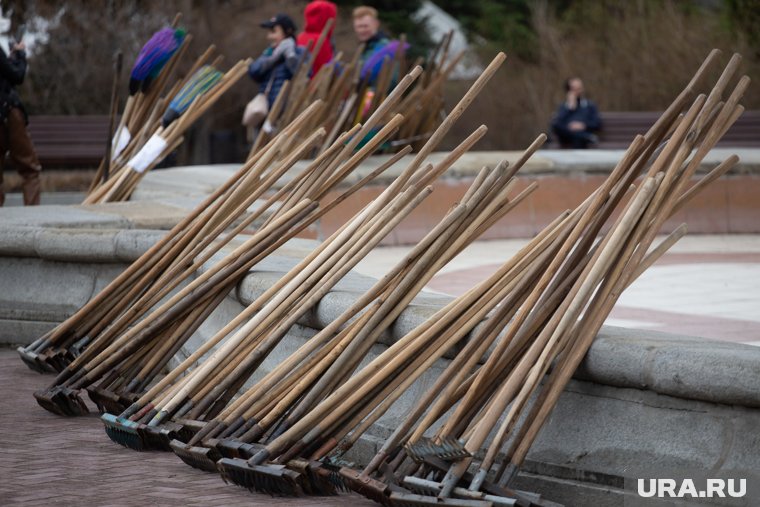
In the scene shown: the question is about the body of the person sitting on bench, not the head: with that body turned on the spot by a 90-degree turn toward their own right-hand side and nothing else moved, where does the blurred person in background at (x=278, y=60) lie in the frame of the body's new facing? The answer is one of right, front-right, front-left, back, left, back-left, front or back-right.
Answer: front-left

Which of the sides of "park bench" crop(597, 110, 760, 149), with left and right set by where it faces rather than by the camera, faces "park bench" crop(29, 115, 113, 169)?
right

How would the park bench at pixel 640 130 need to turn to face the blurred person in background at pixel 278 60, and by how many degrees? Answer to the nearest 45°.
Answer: approximately 45° to its right

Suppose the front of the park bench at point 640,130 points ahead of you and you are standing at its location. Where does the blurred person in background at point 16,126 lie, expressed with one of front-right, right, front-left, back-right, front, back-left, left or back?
front-right

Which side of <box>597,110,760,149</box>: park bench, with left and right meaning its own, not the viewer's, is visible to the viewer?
front

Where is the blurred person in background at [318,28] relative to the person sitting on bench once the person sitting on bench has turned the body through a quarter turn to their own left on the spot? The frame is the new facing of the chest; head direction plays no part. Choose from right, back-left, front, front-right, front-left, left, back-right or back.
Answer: back-right

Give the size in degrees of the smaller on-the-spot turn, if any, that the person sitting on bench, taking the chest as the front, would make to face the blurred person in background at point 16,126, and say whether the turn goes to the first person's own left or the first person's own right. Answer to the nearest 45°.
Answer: approximately 45° to the first person's own right

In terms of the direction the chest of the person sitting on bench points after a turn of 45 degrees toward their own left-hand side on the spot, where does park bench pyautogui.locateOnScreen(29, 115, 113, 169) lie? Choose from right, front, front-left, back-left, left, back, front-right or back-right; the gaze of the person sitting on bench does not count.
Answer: back-right

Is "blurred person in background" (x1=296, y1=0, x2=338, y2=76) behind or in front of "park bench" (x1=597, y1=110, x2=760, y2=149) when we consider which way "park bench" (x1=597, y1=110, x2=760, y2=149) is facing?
in front
